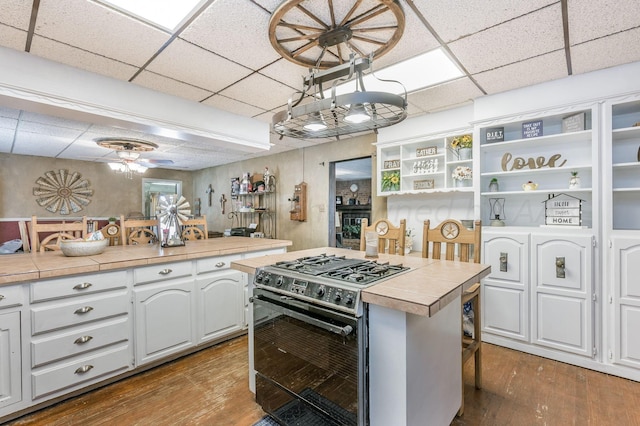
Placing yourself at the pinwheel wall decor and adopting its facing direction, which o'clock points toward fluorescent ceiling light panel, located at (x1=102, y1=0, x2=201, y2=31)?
The fluorescent ceiling light panel is roughly at 12 o'clock from the pinwheel wall decor.

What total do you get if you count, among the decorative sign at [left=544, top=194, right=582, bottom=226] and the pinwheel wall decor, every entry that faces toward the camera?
2

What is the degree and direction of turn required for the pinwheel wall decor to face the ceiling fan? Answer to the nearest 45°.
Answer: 0° — it already faces it

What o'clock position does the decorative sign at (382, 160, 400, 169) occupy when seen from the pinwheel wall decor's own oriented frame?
The decorative sign is roughly at 11 o'clock from the pinwheel wall decor.

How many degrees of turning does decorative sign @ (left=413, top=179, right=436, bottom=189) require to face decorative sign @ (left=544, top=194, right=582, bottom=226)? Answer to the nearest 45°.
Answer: approximately 135° to its left

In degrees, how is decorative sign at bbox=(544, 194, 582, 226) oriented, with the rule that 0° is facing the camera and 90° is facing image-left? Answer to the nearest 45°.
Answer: approximately 0°

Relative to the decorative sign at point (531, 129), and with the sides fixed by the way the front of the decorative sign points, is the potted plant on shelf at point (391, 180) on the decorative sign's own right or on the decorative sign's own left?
on the decorative sign's own right

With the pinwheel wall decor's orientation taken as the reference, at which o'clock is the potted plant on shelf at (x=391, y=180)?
The potted plant on shelf is roughly at 11 o'clock from the pinwheel wall decor.
